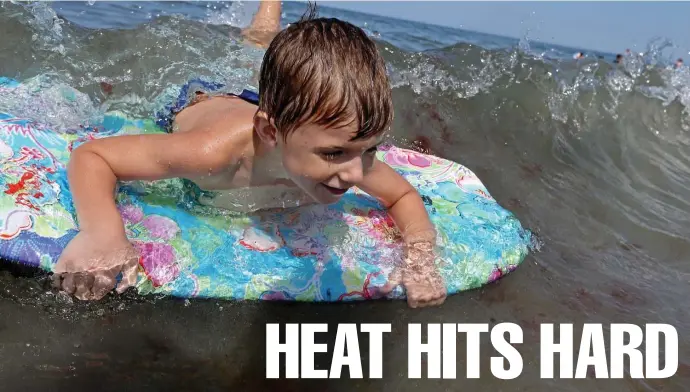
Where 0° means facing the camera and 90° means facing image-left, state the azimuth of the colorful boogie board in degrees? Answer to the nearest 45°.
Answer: approximately 270°
